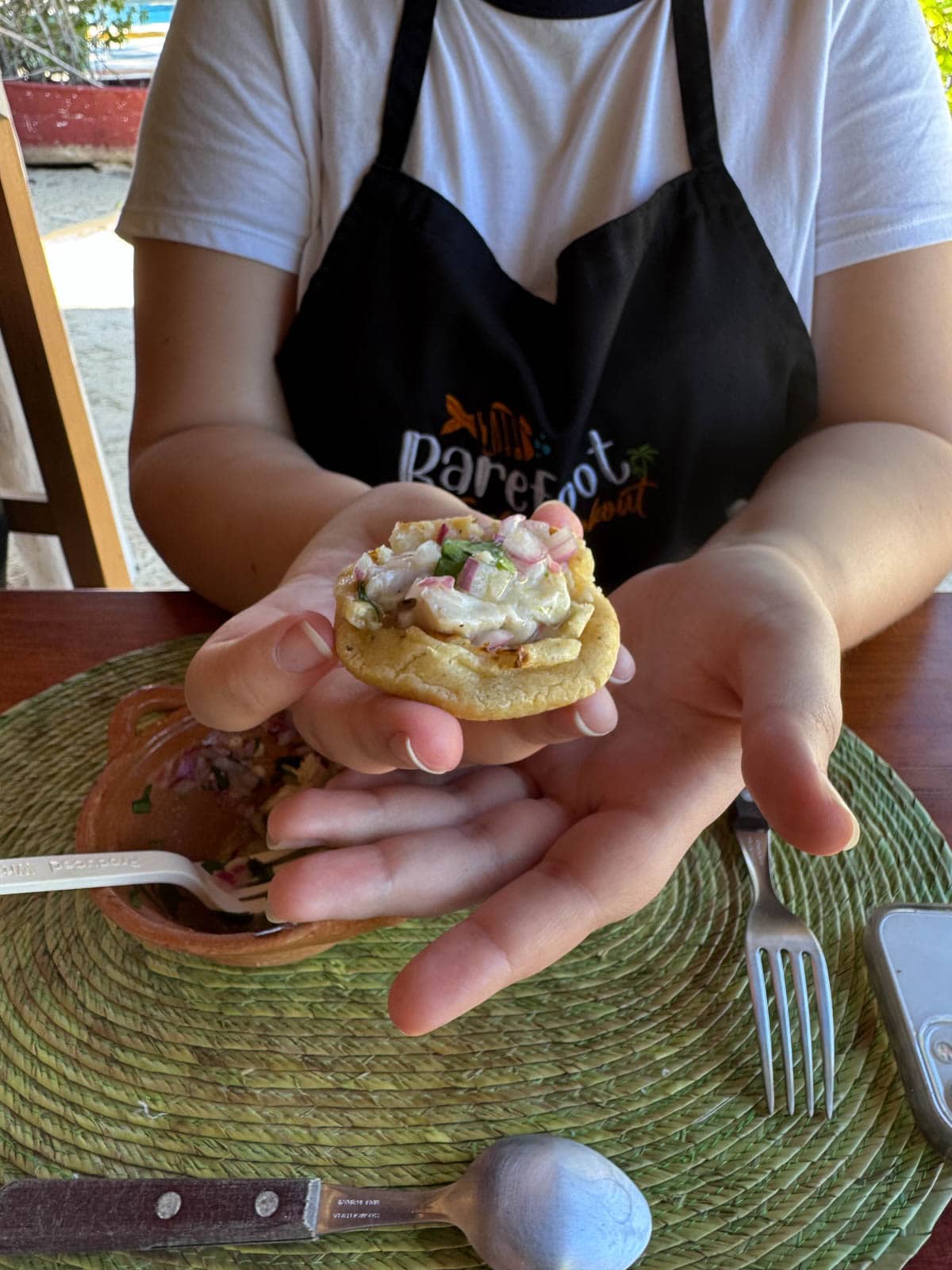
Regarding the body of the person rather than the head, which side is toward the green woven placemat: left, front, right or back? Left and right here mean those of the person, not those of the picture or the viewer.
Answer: front

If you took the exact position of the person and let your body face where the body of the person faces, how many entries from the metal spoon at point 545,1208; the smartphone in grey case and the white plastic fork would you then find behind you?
0

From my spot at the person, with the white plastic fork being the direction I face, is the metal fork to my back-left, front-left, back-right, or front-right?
front-left

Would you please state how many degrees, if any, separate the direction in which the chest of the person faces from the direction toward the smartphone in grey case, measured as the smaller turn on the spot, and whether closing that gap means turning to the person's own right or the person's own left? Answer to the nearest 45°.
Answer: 0° — they already face it

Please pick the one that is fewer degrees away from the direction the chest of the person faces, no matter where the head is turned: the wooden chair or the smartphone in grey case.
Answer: the smartphone in grey case

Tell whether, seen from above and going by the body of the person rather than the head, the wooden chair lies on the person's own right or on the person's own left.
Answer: on the person's own right

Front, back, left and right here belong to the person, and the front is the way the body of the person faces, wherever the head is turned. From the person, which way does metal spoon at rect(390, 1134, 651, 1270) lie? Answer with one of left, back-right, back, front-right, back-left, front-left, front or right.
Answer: front

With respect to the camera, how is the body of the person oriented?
toward the camera

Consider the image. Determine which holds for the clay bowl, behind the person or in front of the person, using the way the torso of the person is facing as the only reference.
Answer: in front

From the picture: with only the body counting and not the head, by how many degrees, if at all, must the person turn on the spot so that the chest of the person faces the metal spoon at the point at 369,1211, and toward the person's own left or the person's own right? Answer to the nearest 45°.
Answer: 0° — they already face it

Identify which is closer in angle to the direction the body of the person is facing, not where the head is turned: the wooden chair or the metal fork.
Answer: the metal fork

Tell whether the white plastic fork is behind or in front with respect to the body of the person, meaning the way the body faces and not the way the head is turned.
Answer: in front

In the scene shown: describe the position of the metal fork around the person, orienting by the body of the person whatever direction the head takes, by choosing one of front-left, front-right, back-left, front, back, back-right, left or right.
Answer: front
